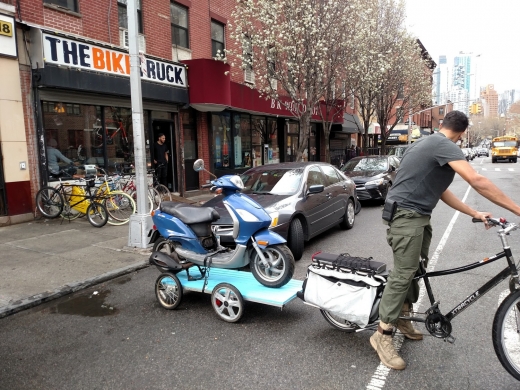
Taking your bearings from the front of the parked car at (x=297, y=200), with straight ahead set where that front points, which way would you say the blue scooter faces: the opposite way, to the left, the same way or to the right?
to the left

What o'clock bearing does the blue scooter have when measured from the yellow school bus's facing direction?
The blue scooter is roughly at 12 o'clock from the yellow school bus.

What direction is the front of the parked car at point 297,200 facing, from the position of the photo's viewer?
facing the viewer and to the left of the viewer

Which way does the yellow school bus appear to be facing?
toward the camera

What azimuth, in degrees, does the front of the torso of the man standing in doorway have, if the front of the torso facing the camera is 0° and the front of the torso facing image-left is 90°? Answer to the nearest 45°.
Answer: approximately 315°

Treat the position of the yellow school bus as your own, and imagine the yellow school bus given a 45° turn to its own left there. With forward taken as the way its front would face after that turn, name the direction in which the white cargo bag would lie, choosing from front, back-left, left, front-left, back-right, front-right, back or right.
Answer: front-right

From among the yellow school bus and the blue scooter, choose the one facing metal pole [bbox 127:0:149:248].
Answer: the yellow school bus

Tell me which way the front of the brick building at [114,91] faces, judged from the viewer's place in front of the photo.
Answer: facing the viewer and to the right of the viewer

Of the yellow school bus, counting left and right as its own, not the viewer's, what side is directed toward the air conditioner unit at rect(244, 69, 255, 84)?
front

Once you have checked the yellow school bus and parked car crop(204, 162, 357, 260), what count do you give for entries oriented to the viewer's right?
0

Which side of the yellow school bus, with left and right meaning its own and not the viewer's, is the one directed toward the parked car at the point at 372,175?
front

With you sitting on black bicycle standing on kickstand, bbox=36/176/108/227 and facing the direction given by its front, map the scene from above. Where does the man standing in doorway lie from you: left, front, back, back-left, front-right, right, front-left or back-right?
left
